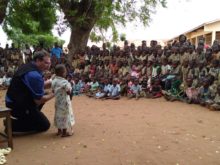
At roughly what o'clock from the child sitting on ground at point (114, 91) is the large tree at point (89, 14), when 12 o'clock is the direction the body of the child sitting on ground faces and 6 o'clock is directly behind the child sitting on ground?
The large tree is roughly at 4 o'clock from the child sitting on ground.

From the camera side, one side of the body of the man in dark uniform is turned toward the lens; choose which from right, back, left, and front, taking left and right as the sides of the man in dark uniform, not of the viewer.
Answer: right

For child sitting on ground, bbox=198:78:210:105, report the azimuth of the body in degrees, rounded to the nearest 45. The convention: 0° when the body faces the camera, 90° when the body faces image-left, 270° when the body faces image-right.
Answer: approximately 45°

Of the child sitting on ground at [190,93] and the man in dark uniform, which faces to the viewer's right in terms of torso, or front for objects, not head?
the man in dark uniform
